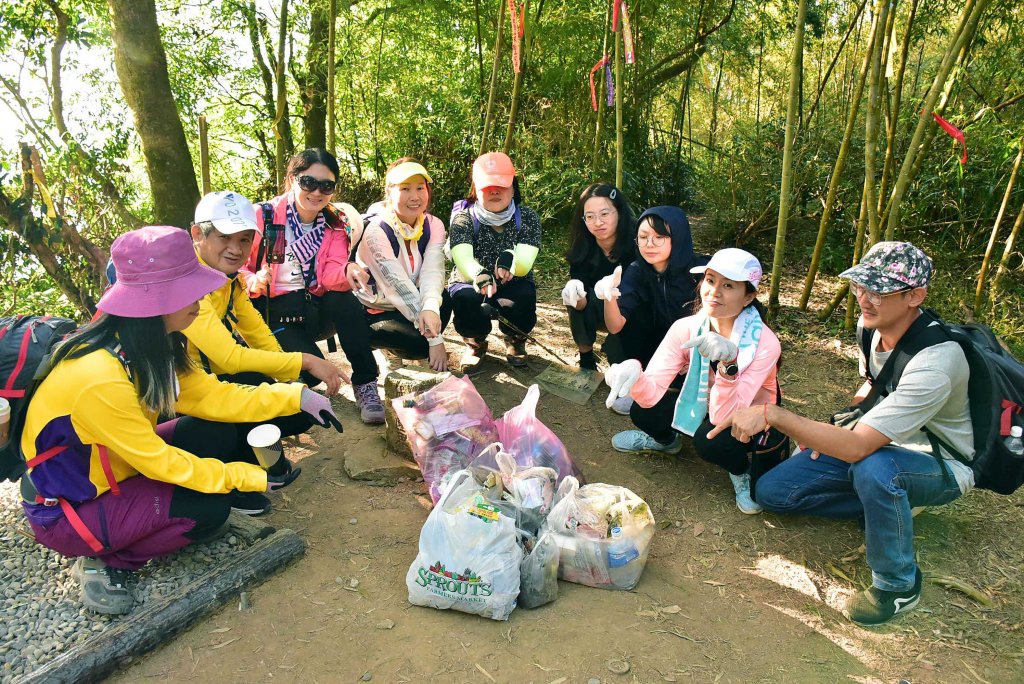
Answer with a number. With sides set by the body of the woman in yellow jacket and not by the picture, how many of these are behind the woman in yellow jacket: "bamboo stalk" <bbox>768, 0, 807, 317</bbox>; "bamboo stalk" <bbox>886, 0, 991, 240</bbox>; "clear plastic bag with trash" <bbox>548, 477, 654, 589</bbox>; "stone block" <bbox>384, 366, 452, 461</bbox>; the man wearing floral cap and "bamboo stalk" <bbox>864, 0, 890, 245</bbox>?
0

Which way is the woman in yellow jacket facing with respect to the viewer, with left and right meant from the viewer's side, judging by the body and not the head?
facing to the right of the viewer

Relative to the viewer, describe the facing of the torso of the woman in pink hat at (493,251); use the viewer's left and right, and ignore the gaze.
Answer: facing the viewer

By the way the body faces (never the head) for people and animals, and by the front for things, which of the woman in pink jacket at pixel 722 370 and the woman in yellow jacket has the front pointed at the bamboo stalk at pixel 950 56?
the woman in yellow jacket

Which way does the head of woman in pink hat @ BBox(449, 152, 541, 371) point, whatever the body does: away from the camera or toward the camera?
toward the camera

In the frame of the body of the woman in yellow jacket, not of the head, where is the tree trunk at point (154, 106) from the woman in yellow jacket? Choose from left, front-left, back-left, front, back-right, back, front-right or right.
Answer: left

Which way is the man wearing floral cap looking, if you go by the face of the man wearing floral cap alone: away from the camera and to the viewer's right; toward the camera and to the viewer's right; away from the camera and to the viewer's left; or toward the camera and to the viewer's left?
toward the camera and to the viewer's left

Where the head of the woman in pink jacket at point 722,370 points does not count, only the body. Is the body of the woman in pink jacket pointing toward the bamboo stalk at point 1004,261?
no

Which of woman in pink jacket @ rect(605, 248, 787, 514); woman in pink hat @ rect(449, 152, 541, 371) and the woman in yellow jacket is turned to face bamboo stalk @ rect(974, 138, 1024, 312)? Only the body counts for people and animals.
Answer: the woman in yellow jacket

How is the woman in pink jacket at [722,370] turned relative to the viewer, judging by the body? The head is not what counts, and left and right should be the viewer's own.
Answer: facing the viewer and to the left of the viewer

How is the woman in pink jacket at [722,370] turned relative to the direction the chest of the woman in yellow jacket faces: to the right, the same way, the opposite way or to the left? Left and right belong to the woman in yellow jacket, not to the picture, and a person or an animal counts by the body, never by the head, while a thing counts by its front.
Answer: the opposite way

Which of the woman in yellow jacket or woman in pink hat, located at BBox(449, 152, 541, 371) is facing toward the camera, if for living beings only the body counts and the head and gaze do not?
the woman in pink hat

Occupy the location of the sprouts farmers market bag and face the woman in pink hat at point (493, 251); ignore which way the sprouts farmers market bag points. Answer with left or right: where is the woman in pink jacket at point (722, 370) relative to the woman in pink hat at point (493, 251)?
right

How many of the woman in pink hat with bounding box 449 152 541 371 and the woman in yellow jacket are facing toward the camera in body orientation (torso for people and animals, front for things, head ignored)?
1

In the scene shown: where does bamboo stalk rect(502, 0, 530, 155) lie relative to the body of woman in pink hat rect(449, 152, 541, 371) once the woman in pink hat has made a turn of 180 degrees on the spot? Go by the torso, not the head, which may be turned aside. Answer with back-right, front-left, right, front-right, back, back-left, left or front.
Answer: front

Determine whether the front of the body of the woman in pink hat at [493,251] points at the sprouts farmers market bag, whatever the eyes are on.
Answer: yes

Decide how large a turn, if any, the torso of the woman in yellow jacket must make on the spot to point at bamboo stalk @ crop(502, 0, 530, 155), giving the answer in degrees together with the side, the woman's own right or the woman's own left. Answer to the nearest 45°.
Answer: approximately 45° to the woman's own left

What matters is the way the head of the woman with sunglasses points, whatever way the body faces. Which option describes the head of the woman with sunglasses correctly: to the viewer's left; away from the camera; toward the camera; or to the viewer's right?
toward the camera
